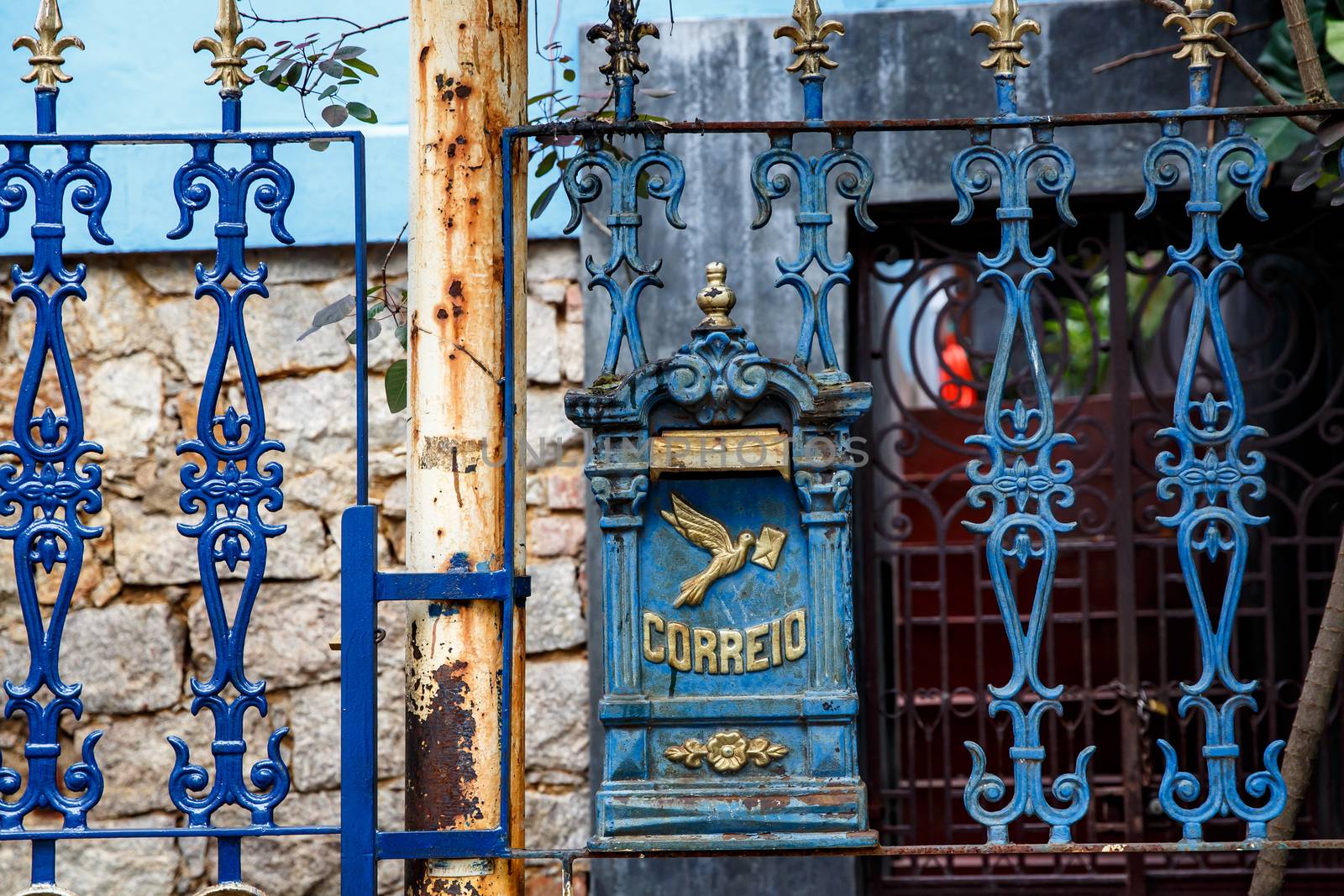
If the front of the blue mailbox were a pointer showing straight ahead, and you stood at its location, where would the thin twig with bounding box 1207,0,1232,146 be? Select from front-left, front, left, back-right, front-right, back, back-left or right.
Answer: back-left

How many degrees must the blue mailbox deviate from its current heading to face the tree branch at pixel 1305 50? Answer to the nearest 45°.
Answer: approximately 135° to its left

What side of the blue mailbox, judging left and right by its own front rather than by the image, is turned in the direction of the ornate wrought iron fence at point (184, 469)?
right

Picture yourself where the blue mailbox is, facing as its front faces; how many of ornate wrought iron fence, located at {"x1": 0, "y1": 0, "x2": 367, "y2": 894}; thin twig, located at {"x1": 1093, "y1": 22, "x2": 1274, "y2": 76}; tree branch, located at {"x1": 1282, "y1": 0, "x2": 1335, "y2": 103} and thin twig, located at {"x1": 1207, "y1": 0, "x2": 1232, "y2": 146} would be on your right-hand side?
1

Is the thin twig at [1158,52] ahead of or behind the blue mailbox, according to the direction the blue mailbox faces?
behind

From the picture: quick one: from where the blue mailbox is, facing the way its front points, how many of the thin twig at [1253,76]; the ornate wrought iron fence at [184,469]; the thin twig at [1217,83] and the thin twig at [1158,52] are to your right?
1

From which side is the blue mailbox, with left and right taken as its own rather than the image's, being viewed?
front
